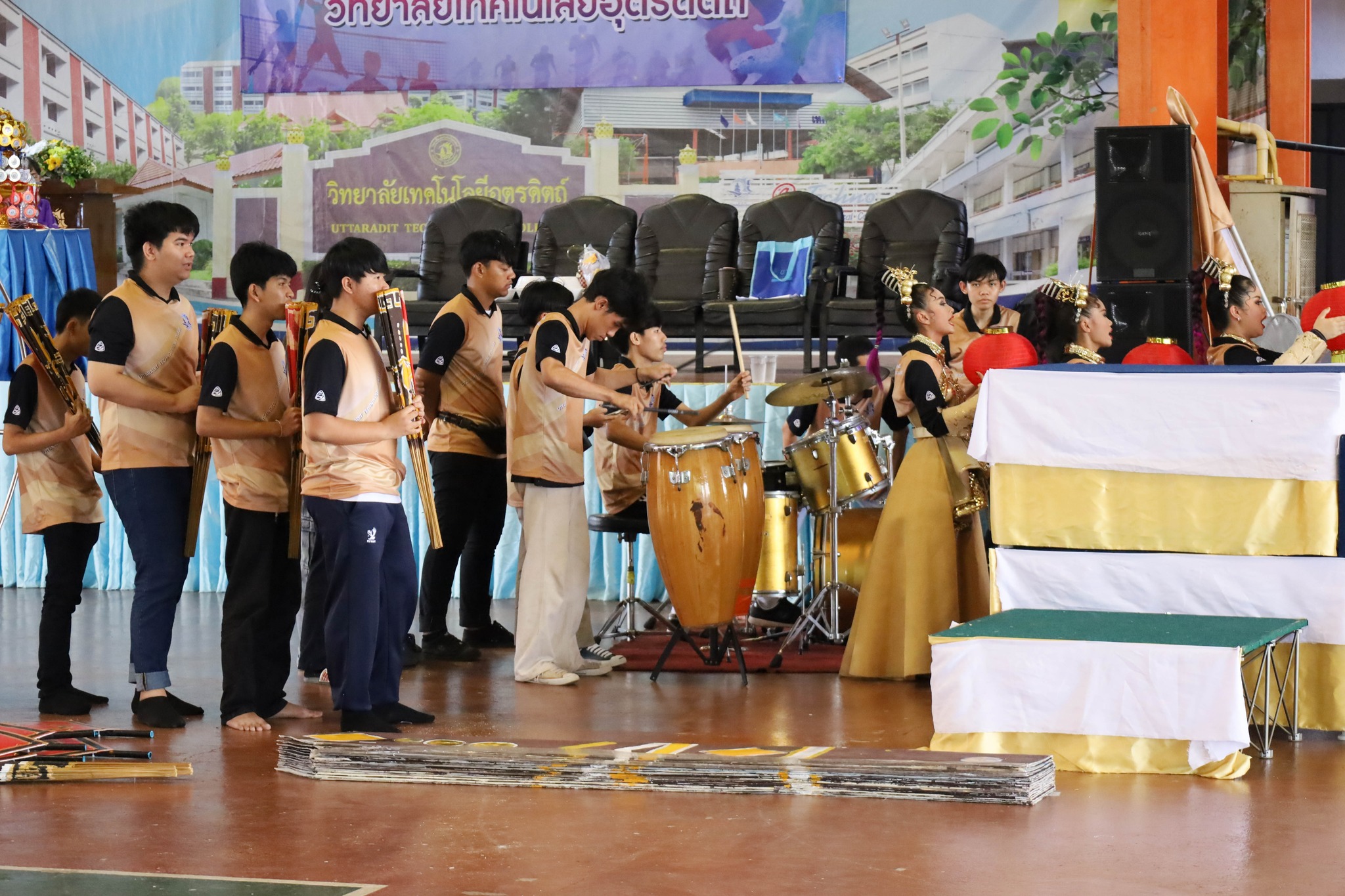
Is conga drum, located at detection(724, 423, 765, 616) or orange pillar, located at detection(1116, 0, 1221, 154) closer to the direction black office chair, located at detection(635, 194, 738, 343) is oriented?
the conga drum

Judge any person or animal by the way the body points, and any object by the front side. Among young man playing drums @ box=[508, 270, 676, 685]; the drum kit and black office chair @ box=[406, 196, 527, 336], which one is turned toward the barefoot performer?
the black office chair

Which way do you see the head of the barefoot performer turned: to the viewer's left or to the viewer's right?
to the viewer's right

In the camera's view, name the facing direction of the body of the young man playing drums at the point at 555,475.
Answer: to the viewer's right

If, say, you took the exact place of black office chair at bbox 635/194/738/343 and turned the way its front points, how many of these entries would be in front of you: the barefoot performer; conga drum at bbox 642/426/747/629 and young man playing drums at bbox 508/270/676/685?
3

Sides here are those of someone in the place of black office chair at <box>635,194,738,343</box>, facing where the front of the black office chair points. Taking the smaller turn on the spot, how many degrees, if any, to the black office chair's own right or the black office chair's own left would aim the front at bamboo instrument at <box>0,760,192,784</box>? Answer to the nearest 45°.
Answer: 0° — it already faces it

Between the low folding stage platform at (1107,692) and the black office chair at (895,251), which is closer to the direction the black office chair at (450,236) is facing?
the low folding stage platform

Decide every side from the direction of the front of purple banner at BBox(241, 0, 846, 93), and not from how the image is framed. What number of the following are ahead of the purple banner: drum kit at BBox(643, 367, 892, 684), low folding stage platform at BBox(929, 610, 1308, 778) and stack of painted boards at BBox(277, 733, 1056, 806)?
3
